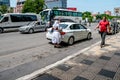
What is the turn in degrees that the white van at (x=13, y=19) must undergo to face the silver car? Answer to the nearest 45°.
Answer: approximately 90° to its left

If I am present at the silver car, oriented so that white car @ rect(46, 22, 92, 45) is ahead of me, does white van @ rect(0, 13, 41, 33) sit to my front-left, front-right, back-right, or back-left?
back-right

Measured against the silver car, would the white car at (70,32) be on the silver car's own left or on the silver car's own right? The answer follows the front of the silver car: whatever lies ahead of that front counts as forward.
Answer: on the silver car's own left

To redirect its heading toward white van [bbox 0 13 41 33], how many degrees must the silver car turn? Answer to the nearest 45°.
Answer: approximately 90° to its right

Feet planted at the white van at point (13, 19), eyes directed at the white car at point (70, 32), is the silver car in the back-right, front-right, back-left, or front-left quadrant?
front-left

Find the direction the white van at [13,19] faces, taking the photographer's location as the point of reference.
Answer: facing the viewer and to the left of the viewer

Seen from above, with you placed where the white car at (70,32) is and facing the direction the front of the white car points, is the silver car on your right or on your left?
on your left

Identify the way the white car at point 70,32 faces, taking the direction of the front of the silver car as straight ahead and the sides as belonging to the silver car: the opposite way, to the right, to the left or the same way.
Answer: the opposite way

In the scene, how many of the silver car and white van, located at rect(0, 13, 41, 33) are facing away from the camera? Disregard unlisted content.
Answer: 0

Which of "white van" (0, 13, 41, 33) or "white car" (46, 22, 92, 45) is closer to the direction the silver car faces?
the white car
